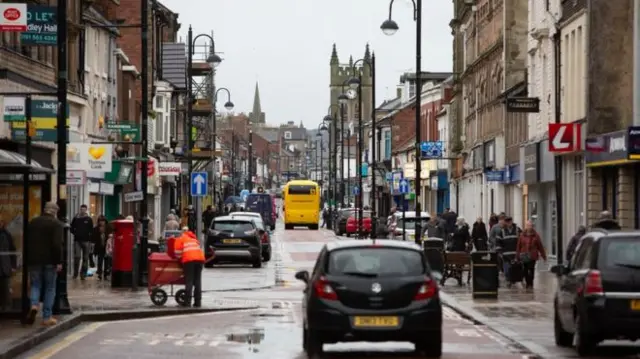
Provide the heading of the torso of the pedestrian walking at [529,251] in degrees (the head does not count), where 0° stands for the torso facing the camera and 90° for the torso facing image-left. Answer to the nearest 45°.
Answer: approximately 0°

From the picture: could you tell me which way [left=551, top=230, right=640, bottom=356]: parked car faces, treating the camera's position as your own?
facing away from the viewer

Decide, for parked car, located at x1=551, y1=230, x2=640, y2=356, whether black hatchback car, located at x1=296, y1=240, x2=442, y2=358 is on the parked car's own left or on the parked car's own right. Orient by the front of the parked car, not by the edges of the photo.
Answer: on the parked car's own left

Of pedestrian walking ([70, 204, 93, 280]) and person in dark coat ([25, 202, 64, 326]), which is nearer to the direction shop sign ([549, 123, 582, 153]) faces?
the person in dark coat

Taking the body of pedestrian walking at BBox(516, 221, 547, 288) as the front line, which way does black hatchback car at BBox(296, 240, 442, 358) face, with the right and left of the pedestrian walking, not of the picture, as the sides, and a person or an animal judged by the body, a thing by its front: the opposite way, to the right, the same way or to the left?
the opposite way

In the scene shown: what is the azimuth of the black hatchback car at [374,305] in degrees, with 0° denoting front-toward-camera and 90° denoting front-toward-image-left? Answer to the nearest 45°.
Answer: approximately 180°
